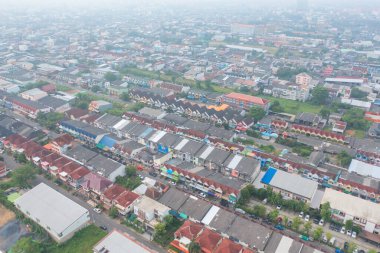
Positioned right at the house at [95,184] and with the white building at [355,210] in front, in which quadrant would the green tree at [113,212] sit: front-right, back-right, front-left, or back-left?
front-right

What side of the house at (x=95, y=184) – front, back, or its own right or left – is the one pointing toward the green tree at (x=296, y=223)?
left

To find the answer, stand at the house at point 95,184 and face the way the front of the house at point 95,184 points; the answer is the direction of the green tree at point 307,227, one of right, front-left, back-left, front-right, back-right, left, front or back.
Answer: left

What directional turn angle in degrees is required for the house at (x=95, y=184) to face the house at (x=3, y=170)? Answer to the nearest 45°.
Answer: approximately 90° to its right

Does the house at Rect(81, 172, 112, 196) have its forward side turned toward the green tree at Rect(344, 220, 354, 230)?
no

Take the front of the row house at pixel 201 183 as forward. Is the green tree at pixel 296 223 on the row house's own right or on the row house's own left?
on the row house's own left

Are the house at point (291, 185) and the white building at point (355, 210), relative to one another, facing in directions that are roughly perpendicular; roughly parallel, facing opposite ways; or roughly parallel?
roughly parallel

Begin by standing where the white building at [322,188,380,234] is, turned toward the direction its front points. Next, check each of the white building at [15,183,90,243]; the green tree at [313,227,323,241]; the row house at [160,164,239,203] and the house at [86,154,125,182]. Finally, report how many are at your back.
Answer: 0

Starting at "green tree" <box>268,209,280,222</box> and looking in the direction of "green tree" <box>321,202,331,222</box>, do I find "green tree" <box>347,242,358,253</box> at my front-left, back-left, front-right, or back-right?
front-right

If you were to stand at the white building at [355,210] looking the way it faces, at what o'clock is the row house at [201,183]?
The row house is roughly at 3 o'clock from the white building.

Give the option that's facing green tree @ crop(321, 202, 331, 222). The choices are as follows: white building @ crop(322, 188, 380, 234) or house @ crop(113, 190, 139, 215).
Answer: the white building

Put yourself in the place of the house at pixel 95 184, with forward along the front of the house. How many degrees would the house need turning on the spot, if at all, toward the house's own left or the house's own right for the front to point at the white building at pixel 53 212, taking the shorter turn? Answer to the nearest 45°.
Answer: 0° — it already faces it

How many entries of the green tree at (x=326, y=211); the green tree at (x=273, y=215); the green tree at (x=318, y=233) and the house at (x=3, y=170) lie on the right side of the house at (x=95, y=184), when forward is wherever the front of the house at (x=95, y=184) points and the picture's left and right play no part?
1

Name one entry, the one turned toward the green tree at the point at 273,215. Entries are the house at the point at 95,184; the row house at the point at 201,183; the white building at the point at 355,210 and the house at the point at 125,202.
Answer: the white building

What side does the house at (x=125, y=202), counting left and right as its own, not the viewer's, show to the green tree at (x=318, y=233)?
left

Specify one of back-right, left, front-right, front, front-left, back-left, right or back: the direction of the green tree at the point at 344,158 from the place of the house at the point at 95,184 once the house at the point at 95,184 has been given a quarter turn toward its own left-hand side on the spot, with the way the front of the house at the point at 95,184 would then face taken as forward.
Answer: front-left

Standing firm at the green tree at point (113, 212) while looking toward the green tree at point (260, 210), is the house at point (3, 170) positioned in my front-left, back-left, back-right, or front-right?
back-left

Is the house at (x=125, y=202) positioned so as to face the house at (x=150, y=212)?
no

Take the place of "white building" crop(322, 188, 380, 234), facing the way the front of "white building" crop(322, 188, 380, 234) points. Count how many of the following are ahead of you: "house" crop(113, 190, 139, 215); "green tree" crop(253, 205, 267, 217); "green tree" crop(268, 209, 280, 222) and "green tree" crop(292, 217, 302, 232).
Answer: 4

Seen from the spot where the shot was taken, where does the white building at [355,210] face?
facing the viewer and to the left of the viewer
